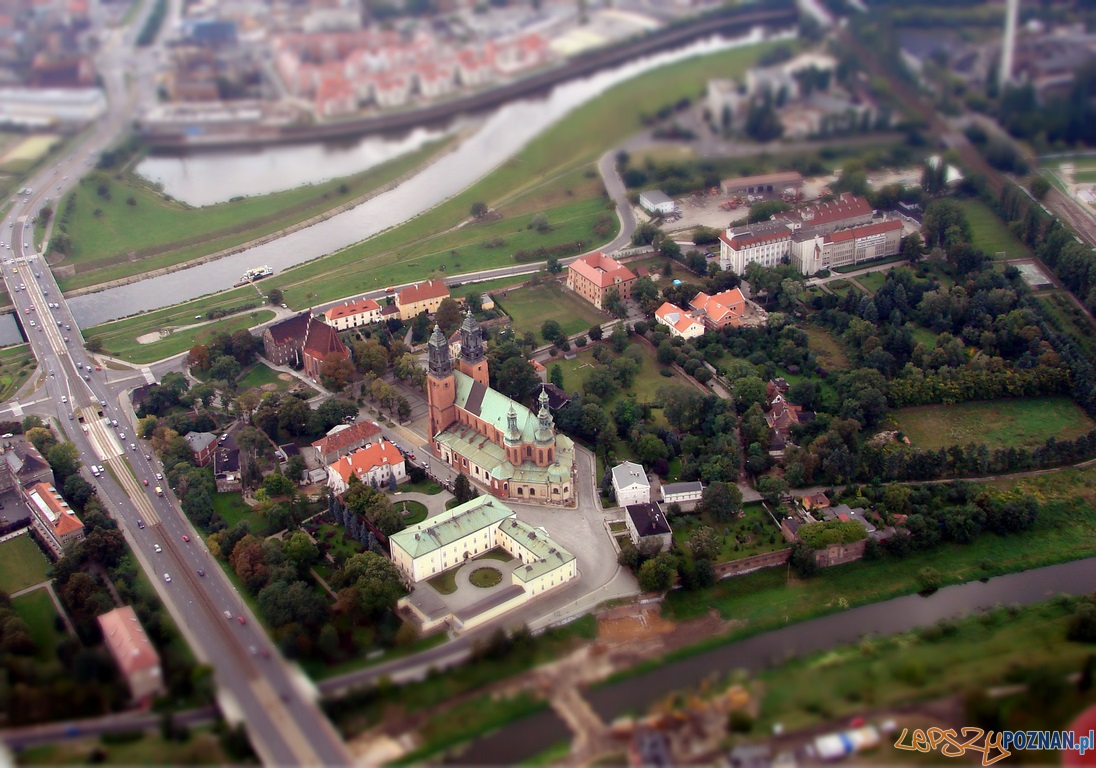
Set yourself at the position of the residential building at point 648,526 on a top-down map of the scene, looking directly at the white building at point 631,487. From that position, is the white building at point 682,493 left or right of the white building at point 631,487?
right

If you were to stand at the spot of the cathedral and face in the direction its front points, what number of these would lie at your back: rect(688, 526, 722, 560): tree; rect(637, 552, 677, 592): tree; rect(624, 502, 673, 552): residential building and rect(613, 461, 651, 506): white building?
4

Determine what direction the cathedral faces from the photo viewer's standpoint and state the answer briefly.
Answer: facing away from the viewer and to the left of the viewer

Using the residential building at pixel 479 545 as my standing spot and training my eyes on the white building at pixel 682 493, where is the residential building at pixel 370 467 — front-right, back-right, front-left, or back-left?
back-left

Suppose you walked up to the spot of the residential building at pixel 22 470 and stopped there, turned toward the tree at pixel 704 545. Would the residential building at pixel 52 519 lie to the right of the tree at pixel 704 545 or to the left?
right

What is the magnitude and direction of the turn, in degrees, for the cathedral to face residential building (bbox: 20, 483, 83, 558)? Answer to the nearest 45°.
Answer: approximately 45° to its left

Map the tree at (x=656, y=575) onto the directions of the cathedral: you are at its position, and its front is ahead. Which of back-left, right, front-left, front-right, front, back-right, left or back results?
back

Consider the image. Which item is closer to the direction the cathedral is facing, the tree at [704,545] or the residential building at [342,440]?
the residential building

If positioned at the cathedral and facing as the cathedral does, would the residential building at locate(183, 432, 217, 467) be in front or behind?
in front

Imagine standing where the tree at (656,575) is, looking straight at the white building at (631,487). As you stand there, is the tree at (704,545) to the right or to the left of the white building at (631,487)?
right

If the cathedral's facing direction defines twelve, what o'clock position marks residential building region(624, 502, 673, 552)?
The residential building is roughly at 6 o'clock from the cathedral.

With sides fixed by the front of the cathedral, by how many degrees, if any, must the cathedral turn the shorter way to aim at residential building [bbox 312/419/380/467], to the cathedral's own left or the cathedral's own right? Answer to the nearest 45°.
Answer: approximately 45° to the cathedral's own left

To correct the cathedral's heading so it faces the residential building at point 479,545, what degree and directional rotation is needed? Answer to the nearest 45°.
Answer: approximately 135° to its left
